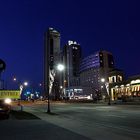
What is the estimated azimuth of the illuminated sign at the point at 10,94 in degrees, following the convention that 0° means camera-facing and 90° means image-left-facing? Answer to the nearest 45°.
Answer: approximately 0°
